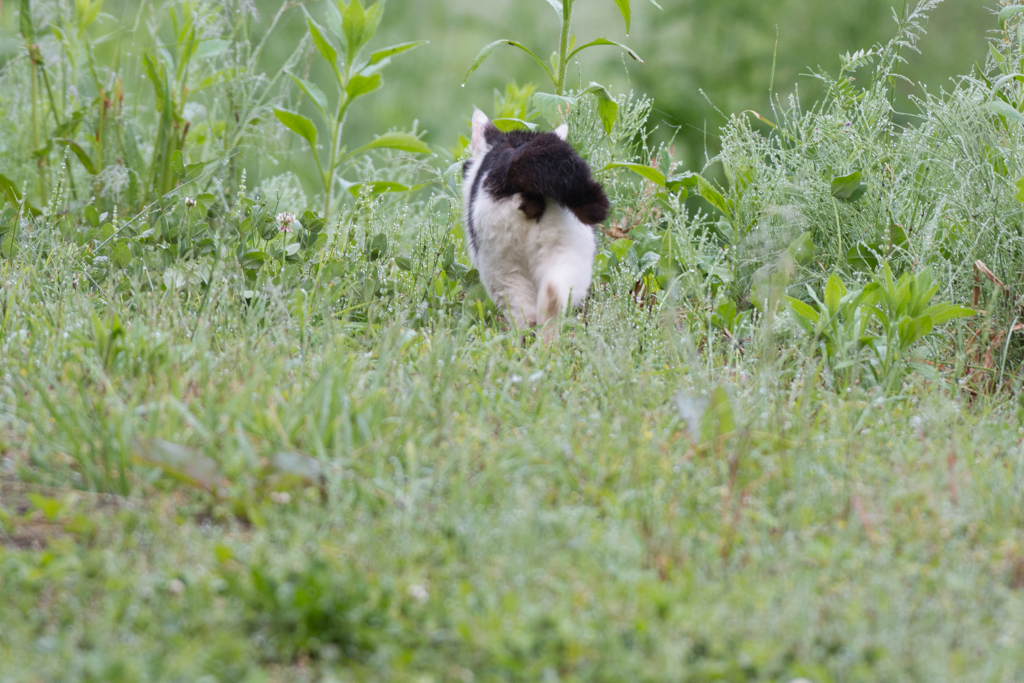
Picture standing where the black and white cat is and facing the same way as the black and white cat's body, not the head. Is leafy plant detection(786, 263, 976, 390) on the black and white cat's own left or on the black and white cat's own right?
on the black and white cat's own right

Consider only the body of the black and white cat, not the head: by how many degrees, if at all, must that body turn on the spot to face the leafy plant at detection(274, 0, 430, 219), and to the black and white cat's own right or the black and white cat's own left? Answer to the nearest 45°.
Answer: approximately 45° to the black and white cat's own left

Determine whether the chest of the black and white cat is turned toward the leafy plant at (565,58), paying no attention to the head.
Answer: yes

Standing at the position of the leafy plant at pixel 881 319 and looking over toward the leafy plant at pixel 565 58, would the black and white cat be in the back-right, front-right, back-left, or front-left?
front-left

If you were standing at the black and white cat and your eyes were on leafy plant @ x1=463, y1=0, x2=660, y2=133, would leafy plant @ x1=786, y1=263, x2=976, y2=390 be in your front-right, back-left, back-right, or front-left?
back-right

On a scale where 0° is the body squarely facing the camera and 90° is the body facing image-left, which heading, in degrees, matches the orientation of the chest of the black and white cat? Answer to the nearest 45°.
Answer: approximately 180°
